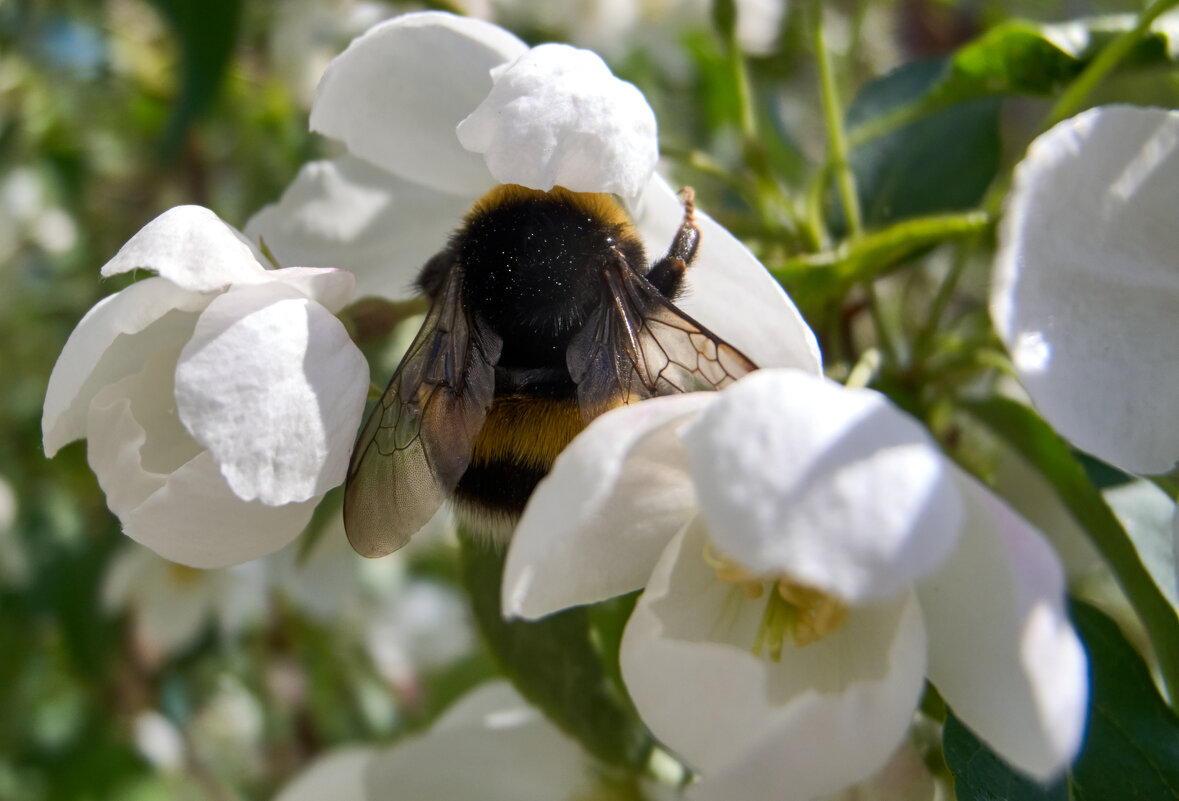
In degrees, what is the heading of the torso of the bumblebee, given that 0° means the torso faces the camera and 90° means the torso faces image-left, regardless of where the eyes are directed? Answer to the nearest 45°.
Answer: approximately 180°
